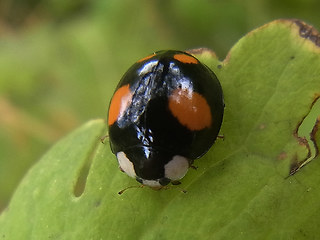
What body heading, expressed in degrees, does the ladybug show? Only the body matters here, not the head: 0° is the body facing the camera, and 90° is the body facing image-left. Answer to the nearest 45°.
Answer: approximately 0°
